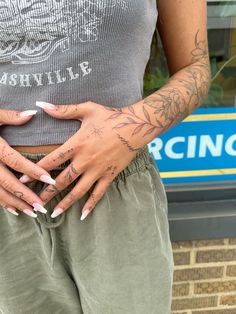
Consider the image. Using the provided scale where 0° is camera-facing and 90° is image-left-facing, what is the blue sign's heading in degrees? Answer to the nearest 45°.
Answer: approximately 0°
